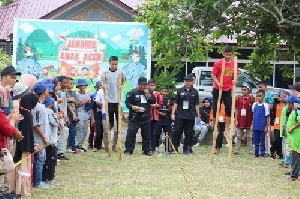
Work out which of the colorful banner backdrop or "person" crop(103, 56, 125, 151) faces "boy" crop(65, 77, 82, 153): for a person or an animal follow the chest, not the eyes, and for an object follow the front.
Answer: the colorful banner backdrop

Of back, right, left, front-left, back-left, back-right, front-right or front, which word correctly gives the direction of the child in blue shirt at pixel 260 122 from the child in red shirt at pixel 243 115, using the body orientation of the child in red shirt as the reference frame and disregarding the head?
front-left

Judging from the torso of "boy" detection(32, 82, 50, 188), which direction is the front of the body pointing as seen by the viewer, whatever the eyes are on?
to the viewer's right

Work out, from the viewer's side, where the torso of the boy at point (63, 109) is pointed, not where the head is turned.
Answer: to the viewer's right

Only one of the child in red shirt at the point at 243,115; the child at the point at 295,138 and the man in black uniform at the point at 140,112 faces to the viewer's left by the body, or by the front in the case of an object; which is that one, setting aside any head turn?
the child

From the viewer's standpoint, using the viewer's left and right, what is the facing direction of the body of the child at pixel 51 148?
facing to the right of the viewer

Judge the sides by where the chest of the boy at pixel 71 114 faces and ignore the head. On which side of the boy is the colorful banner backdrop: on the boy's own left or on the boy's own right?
on the boy's own left

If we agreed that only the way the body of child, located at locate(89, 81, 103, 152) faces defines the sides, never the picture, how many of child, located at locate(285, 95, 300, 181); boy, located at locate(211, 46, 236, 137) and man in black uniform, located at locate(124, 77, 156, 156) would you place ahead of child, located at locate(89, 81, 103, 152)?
3

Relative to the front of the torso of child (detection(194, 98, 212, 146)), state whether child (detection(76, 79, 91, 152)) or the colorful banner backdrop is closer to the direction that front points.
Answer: the child

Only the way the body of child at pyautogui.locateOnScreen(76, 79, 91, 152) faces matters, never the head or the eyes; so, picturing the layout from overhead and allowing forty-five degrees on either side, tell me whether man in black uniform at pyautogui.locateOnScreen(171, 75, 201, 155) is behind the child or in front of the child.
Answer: in front
